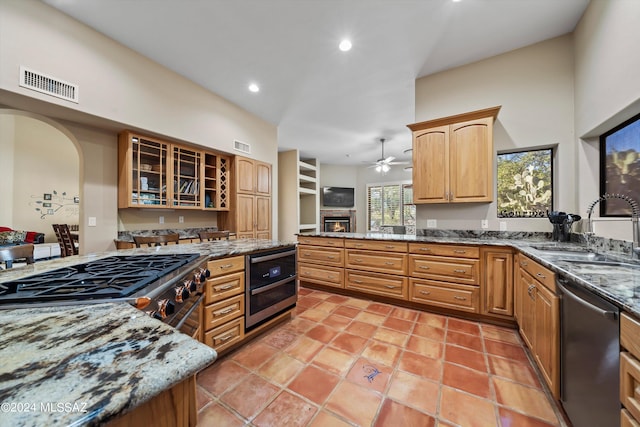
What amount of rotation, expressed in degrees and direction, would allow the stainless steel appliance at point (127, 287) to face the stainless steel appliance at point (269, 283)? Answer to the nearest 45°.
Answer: approximately 45° to its left

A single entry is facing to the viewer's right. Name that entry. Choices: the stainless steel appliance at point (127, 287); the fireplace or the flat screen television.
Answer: the stainless steel appliance

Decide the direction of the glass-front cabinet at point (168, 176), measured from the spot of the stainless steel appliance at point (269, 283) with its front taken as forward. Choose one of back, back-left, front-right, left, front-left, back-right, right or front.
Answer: back

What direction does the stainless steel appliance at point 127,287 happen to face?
to the viewer's right
